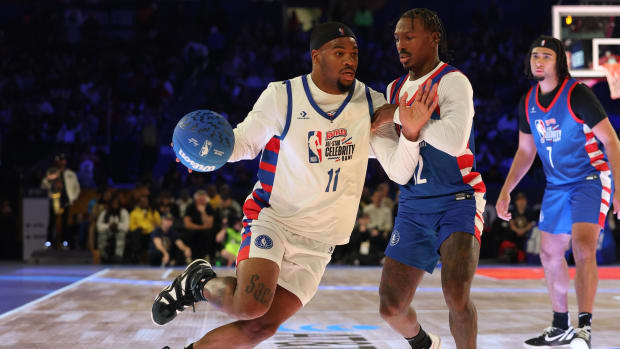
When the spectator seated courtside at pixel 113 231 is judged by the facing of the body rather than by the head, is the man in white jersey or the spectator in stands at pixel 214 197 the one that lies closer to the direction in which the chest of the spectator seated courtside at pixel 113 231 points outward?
the man in white jersey

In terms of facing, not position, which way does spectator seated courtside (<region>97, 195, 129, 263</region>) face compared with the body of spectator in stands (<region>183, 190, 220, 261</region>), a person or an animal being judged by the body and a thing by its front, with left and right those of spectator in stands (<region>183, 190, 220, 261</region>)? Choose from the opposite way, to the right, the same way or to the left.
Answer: the same way

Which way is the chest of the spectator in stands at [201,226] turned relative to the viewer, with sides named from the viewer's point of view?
facing the viewer

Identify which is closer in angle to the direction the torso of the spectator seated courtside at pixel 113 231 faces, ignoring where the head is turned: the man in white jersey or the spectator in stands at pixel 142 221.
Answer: the man in white jersey

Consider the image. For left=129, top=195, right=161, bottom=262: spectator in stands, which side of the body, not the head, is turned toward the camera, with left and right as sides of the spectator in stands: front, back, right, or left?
front

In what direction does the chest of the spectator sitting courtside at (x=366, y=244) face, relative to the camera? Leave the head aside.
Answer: toward the camera

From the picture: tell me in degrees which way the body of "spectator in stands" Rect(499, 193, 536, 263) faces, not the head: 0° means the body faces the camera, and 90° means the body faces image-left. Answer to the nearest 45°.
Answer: approximately 0°

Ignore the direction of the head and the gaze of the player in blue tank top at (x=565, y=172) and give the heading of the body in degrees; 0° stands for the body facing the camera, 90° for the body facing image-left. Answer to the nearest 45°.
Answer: approximately 45°

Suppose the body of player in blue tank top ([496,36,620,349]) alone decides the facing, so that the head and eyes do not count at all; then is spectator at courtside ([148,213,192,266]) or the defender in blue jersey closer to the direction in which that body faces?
the defender in blue jersey

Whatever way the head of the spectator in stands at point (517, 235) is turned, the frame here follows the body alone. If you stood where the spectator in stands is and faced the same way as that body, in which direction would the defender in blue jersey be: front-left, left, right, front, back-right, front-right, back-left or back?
front

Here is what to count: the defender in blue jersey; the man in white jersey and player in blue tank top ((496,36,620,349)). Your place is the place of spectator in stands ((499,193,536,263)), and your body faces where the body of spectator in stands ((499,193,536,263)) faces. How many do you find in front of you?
3

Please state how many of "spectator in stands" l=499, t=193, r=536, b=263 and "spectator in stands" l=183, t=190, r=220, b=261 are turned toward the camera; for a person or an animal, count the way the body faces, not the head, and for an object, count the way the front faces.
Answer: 2

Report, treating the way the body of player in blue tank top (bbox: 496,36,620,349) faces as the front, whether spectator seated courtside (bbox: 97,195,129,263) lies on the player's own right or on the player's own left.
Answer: on the player's own right

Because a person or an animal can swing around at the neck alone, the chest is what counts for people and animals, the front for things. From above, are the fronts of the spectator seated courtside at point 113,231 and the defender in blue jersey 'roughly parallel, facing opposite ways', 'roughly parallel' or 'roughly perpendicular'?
roughly perpendicular
